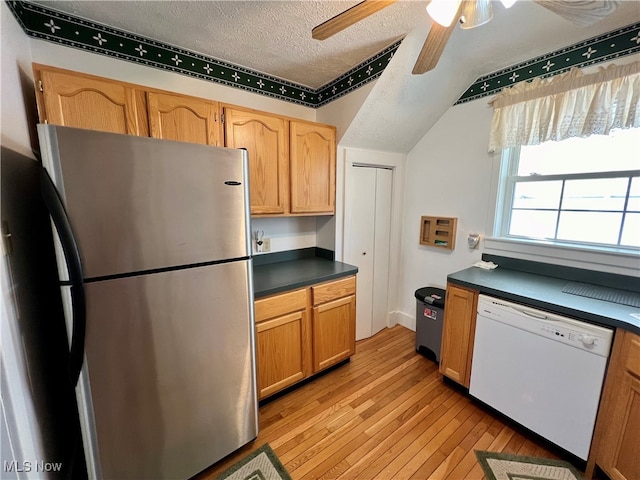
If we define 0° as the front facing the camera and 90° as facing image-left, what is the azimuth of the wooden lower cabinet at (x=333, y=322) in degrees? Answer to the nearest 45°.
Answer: approximately 315°

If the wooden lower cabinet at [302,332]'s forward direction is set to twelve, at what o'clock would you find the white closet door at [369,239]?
The white closet door is roughly at 9 o'clock from the wooden lower cabinet.

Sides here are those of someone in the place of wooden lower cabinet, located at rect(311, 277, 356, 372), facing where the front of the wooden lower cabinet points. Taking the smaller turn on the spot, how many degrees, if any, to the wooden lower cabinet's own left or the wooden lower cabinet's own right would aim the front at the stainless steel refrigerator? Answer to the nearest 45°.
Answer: approximately 90° to the wooden lower cabinet's own right

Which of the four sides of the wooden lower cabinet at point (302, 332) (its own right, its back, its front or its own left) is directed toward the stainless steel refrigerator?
right

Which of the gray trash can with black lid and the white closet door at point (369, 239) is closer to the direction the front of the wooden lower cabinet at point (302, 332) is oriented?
the gray trash can with black lid

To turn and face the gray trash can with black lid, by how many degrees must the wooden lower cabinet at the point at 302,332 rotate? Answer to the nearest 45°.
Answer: approximately 45° to its left

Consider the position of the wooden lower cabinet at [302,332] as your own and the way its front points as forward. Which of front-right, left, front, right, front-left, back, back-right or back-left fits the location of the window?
front-left

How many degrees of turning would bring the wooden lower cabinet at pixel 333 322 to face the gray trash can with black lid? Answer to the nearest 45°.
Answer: approximately 45° to its left

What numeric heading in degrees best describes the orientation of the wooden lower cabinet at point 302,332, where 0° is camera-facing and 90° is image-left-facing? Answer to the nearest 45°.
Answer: approximately 315°
